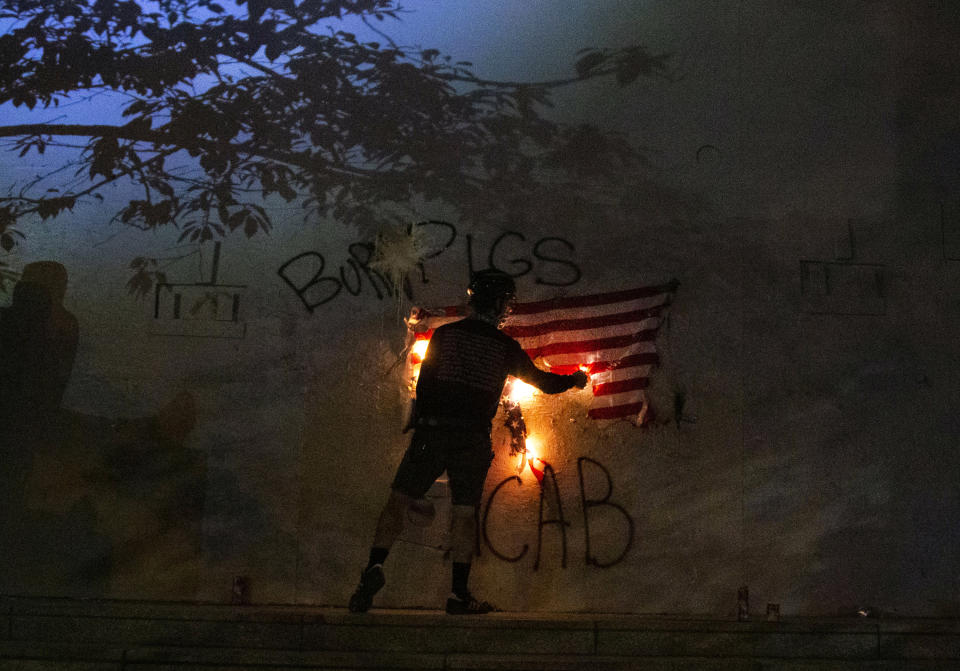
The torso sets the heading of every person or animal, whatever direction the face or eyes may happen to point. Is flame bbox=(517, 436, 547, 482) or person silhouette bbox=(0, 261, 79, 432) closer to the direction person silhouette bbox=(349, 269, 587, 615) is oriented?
the flame

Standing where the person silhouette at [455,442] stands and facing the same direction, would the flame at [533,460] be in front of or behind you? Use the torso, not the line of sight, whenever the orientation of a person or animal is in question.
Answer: in front

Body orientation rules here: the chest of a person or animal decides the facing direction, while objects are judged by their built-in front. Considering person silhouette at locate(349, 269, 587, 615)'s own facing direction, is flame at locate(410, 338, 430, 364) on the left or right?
on its left

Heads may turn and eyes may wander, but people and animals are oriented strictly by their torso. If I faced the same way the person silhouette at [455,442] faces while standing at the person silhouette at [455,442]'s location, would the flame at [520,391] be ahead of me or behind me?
ahead

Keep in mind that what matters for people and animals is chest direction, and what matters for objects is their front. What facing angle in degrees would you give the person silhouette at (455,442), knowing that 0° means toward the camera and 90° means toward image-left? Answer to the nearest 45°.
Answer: approximately 225°

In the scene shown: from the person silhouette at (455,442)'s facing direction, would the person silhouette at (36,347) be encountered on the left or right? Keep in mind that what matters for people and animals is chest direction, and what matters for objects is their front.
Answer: on its left
